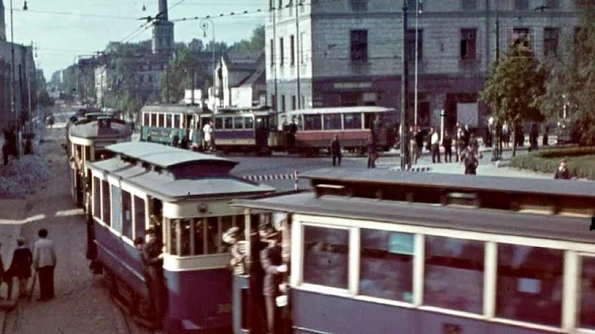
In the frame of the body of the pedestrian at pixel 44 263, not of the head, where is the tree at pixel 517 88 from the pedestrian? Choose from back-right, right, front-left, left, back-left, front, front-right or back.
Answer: front-right

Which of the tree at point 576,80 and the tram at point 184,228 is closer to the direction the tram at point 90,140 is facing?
the tram

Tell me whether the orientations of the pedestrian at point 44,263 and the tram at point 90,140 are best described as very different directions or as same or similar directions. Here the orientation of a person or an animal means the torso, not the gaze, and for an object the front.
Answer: very different directions

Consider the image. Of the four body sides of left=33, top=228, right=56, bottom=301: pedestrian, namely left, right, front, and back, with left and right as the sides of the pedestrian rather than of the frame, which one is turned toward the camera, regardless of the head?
back

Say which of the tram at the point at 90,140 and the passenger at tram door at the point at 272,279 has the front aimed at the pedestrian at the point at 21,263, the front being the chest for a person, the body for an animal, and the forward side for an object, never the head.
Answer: the tram

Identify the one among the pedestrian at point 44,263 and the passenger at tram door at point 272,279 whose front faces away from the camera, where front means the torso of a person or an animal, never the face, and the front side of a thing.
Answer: the pedestrian

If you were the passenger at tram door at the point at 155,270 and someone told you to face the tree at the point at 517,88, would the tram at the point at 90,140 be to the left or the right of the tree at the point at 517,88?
left

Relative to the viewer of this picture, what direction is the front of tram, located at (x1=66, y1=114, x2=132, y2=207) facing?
facing the viewer

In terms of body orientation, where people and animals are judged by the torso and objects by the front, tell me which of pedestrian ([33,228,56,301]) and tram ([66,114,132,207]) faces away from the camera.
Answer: the pedestrian

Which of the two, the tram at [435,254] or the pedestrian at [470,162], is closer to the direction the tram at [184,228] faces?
the tram
